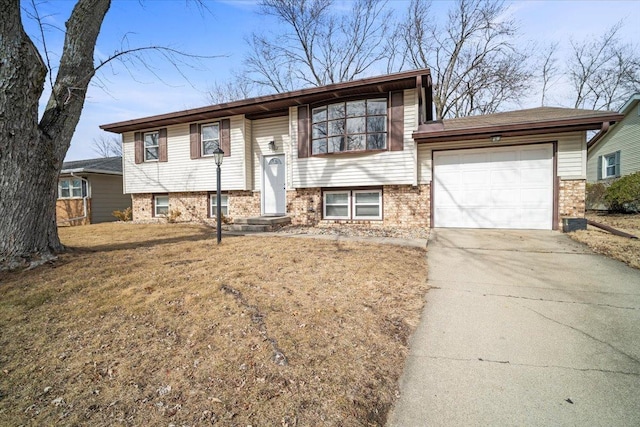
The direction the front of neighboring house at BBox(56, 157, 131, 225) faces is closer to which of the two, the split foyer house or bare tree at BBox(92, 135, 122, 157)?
the split foyer house

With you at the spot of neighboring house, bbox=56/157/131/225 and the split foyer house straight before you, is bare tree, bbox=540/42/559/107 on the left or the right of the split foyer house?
left

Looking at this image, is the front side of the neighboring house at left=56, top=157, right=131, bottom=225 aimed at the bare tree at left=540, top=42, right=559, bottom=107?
no

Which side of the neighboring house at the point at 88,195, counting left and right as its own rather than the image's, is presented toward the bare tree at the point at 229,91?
back

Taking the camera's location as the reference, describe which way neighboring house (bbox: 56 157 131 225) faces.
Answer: facing the viewer and to the left of the viewer

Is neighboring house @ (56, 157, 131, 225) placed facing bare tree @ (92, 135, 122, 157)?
no

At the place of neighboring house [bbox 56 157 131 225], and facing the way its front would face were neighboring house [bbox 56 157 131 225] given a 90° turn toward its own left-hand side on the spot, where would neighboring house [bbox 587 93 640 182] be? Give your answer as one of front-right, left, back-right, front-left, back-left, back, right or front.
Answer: front

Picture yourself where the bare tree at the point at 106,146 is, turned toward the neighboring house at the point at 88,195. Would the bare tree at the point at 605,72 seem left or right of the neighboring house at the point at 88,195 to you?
left

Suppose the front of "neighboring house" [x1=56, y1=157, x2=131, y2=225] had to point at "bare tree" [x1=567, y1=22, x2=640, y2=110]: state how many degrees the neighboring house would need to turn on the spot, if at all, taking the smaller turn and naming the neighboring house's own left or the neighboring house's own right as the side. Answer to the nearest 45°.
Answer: approximately 90° to the neighboring house's own left

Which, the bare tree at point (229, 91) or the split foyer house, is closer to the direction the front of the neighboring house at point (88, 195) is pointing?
the split foyer house

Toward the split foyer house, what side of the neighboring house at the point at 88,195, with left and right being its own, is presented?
left
